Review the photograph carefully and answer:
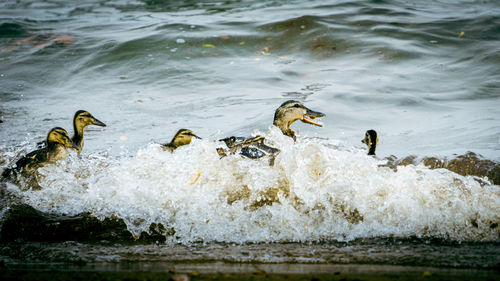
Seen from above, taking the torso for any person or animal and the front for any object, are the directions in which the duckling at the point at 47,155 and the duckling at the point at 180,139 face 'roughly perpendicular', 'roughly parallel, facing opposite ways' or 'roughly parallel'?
roughly parallel

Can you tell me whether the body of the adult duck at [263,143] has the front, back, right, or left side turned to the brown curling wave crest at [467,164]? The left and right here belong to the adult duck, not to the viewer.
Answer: front

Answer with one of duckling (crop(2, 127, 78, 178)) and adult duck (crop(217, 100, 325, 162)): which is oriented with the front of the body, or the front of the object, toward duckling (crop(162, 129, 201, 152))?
duckling (crop(2, 127, 78, 178))

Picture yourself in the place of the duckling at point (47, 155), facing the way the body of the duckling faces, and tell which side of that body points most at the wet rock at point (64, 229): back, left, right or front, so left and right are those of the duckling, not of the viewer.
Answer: right

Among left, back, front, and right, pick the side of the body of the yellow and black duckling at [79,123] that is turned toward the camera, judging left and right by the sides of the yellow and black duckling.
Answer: right

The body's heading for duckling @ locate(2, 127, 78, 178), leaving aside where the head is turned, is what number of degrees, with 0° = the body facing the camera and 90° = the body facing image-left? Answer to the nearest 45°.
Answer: approximately 270°

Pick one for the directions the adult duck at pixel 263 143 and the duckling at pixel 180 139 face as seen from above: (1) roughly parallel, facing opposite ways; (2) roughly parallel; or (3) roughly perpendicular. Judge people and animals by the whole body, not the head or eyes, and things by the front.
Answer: roughly parallel

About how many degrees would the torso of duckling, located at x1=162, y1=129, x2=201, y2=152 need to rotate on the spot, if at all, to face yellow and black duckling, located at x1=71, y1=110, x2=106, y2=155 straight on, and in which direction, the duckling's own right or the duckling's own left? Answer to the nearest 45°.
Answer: approximately 135° to the duckling's own left

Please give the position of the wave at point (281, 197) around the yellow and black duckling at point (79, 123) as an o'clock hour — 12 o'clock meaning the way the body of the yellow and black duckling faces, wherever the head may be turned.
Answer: The wave is roughly at 2 o'clock from the yellow and black duckling.

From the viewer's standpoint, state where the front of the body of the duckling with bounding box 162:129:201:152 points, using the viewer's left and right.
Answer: facing to the right of the viewer

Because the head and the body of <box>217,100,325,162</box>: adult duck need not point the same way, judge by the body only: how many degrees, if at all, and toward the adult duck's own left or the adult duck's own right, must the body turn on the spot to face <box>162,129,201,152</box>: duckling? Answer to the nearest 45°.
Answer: approximately 135° to the adult duck's own left

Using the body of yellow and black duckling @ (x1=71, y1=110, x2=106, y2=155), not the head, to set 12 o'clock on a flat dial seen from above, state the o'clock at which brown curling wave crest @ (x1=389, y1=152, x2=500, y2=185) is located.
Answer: The brown curling wave crest is roughly at 1 o'clock from the yellow and black duckling.

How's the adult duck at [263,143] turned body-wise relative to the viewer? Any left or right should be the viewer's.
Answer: facing to the right of the viewer
